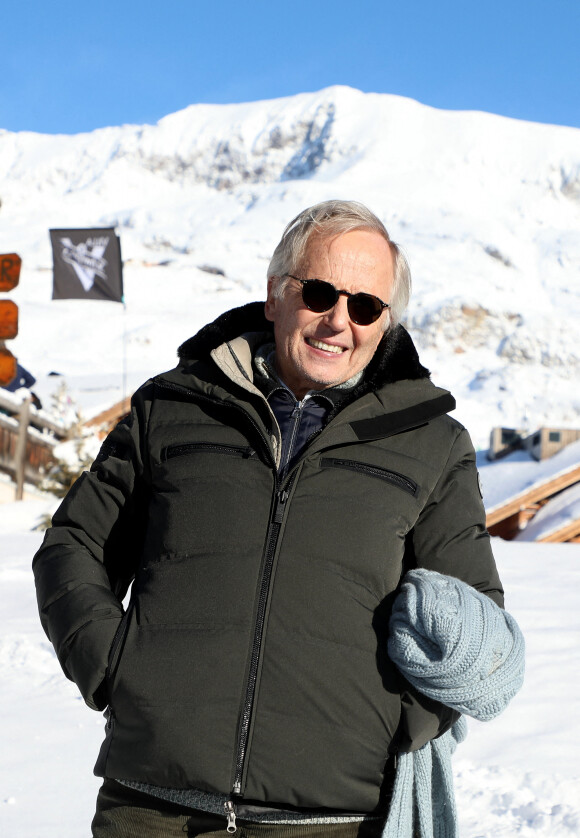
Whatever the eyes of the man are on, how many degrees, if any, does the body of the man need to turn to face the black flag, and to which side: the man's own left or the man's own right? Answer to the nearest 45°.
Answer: approximately 180°

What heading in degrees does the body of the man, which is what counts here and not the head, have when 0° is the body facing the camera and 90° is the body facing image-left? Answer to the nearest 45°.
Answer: approximately 0°

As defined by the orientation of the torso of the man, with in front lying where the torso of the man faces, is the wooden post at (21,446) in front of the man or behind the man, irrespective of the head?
behind

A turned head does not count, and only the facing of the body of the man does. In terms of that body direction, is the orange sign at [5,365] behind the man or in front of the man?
behind

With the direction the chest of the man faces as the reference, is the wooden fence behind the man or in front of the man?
behind
